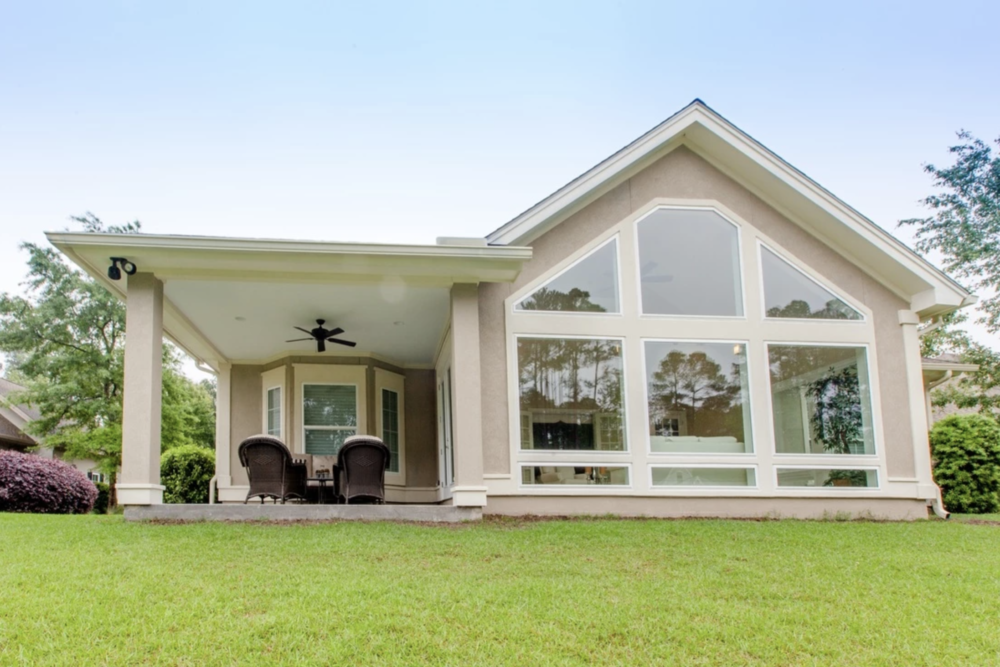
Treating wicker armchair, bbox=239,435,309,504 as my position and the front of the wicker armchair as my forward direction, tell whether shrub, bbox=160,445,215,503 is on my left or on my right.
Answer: on my left

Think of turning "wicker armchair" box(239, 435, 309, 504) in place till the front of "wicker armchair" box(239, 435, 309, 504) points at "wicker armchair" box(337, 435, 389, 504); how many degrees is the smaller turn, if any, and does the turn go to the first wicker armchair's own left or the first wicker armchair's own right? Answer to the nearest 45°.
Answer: approximately 45° to the first wicker armchair's own right

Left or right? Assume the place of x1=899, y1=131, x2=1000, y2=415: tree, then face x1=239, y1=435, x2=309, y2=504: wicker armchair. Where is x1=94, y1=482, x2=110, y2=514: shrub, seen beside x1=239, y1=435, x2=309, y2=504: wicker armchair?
right

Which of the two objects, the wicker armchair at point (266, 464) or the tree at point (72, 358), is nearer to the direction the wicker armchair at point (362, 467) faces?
the tree

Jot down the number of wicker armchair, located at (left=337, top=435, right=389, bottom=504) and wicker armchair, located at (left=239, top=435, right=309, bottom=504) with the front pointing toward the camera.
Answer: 0

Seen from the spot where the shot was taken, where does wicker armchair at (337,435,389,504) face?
facing away from the viewer

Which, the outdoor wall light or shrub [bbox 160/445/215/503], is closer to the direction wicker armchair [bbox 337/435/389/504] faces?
the shrub

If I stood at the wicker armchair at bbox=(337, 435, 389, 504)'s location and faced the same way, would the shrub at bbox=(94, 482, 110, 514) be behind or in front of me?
in front

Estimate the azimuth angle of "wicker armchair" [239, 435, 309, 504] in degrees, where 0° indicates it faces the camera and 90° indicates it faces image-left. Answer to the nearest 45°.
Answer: approximately 225°

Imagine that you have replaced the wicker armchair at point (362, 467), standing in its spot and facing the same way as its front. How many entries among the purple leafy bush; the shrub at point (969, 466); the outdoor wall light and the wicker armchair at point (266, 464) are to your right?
1

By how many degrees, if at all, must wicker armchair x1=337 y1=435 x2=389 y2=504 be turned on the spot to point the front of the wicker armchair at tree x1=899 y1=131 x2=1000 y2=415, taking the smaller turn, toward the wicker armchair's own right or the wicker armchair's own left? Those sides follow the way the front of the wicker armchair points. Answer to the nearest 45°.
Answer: approximately 45° to the wicker armchair's own right

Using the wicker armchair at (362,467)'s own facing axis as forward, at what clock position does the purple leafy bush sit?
The purple leafy bush is roughly at 10 o'clock from the wicker armchair.
